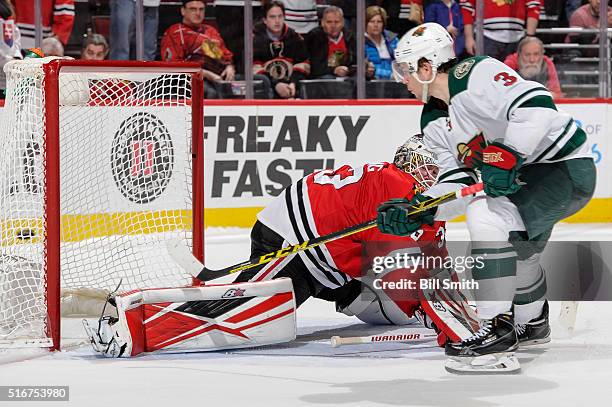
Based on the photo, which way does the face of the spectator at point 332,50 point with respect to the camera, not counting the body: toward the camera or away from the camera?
toward the camera

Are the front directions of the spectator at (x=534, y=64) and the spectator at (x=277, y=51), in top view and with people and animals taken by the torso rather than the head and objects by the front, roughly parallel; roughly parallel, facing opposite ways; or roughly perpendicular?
roughly parallel

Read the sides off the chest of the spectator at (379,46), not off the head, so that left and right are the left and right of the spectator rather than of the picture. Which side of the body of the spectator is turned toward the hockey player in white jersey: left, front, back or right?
front

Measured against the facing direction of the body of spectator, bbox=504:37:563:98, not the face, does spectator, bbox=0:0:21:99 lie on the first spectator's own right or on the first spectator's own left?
on the first spectator's own right

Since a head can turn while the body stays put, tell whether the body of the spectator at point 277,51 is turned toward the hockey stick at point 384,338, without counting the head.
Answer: yes

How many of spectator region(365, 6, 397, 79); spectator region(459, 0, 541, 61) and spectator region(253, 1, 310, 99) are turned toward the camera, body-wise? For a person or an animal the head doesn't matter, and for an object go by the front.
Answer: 3

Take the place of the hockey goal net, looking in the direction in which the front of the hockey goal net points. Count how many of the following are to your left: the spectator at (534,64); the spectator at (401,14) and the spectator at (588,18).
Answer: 3

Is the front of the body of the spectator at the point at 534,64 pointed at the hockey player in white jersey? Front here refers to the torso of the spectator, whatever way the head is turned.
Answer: yes

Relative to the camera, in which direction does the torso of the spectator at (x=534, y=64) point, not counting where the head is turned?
toward the camera

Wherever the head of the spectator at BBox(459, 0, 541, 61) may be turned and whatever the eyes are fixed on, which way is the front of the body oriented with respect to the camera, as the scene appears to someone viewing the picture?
toward the camera

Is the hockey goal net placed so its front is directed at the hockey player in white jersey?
yes

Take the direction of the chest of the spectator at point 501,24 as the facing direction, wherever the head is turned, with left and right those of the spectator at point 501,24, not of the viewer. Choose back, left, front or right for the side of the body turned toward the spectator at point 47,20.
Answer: right

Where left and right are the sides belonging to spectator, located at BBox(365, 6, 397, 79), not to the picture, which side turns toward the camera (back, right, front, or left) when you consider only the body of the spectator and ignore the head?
front

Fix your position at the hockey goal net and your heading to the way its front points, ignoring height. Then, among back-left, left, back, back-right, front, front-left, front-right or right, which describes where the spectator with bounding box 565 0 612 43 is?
left
